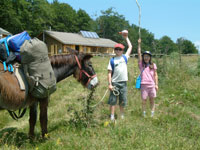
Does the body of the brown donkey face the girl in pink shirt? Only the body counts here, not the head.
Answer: yes

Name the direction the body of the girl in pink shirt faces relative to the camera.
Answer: toward the camera

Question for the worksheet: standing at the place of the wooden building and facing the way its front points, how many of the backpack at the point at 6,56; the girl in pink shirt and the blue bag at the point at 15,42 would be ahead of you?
3

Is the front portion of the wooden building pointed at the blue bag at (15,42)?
yes

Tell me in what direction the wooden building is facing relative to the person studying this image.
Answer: facing the viewer

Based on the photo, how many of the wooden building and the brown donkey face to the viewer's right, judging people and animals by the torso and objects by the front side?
1

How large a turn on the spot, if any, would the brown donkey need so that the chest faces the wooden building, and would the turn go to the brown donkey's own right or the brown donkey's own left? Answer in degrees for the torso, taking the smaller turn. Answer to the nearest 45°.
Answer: approximately 90° to the brown donkey's own left

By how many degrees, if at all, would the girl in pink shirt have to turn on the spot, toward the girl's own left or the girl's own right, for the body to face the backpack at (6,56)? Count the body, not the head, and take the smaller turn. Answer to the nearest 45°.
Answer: approximately 45° to the girl's own right

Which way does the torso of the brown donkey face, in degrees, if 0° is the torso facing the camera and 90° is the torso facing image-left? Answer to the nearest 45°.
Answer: approximately 270°

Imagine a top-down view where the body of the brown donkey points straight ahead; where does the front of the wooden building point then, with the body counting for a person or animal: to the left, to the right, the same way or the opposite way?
to the right

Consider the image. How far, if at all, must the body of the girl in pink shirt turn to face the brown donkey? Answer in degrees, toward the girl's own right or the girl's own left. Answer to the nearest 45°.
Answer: approximately 45° to the girl's own right

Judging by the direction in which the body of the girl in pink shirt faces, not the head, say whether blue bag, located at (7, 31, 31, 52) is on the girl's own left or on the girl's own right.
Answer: on the girl's own right
